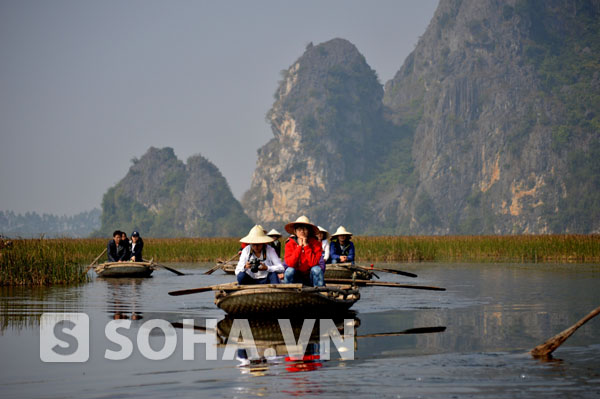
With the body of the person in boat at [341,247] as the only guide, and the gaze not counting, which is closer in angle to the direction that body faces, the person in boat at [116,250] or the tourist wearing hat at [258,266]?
the tourist wearing hat

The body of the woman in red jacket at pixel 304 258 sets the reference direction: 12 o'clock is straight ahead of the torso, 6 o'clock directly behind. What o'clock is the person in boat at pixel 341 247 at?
The person in boat is roughly at 6 o'clock from the woman in red jacket.

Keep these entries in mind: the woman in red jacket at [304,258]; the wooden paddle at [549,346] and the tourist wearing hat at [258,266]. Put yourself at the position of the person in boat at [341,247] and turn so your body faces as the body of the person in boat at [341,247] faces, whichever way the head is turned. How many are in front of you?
3

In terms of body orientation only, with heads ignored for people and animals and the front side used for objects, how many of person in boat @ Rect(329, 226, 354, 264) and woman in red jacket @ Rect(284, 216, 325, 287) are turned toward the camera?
2
